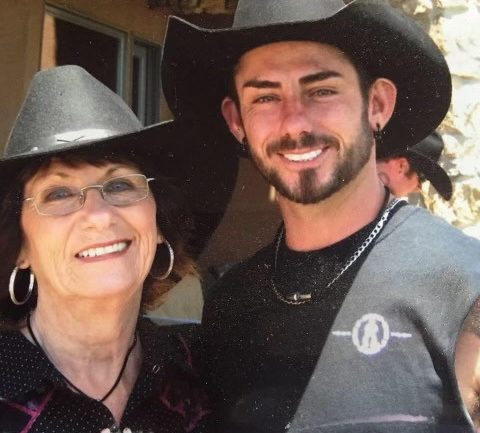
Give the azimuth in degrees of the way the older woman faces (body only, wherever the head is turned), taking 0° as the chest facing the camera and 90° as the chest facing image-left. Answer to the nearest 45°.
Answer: approximately 0°

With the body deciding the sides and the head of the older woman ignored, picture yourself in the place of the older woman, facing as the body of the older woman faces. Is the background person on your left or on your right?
on your left

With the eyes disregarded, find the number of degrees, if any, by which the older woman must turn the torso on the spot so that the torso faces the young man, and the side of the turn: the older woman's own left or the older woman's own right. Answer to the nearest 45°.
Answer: approximately 90° to the older woman's own left

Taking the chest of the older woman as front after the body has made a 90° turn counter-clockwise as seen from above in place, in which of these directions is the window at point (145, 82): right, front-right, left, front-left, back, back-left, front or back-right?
left

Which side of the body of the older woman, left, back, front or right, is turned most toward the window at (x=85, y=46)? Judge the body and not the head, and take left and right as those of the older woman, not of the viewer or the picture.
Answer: back
